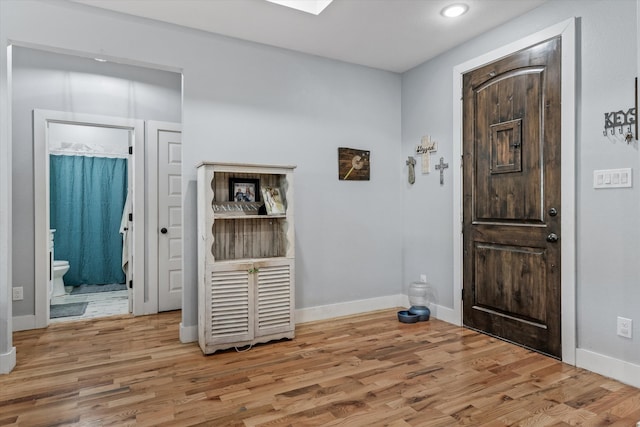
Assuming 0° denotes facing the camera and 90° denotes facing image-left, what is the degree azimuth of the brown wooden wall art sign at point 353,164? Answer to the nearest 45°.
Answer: approximately 315°

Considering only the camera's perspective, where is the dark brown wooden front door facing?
facing the viewer and to the left of the viewer

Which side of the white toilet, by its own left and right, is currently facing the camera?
right

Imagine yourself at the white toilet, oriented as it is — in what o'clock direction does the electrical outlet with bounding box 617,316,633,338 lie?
The electrical outlet is roughly at 2 o'clock from the white toilet.

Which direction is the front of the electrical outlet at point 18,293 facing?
toward the camera

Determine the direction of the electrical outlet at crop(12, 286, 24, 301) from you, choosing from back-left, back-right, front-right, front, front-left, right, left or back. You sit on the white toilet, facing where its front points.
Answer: right

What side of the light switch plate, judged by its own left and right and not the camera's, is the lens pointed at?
front

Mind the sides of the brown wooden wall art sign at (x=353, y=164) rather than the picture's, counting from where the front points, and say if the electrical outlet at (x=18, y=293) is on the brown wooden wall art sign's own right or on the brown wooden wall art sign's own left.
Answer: on the brown wooden wall art sign's own right

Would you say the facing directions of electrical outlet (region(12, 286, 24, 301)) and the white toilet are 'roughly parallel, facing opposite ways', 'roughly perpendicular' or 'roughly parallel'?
roughly perpendicular

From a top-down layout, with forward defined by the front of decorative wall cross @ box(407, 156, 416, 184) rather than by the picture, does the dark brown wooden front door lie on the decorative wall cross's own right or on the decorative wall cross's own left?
on the decorative wall cross's own left

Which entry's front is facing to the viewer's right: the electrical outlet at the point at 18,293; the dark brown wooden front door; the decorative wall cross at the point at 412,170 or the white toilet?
the white toilet

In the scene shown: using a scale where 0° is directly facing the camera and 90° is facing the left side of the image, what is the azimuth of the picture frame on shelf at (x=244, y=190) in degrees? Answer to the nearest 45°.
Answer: approximately 0°

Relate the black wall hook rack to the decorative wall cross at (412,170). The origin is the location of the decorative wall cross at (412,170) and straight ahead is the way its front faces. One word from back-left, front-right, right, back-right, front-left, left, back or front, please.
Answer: left

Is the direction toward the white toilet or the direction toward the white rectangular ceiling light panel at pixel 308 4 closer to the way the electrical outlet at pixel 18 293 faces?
the white rectangular ceiling light panel

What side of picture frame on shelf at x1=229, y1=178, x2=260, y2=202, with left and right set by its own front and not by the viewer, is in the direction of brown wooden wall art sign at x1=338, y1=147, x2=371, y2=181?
left

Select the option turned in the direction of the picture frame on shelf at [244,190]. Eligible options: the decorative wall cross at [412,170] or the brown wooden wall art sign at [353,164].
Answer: the decorative wall cross

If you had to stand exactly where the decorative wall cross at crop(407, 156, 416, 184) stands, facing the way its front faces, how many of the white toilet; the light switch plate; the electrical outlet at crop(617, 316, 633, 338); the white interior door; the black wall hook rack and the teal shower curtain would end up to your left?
3
